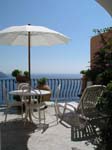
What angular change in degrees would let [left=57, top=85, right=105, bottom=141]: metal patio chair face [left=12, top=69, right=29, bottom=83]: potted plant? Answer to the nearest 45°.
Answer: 0° — it already faces it

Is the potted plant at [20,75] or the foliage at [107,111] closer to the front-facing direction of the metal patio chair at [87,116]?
the potted plant

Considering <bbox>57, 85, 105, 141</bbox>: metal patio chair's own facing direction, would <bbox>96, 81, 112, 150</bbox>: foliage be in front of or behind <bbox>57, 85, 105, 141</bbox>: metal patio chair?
behind

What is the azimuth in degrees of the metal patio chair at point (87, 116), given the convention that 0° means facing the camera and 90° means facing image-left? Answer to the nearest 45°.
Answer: approximately 135°
